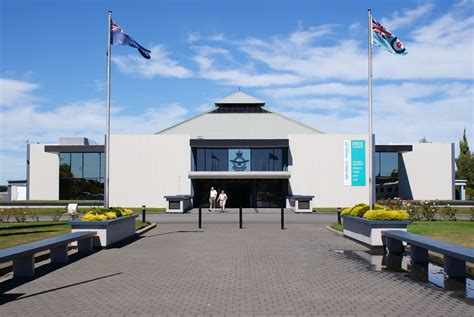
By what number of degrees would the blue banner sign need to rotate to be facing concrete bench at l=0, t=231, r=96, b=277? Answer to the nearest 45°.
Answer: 0° — it already faces it

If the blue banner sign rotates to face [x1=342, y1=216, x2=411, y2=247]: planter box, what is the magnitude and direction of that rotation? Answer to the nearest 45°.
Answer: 0° — it already faces it

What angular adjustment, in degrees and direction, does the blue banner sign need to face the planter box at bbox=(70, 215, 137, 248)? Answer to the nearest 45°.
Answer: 0° — it already faces it

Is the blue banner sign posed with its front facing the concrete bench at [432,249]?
yes

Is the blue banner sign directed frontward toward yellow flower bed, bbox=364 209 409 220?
yes

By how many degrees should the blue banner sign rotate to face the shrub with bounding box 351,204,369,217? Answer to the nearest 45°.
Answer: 0° — it already faces it

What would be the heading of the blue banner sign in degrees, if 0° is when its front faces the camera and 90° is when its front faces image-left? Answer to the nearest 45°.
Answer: approximately 0°
